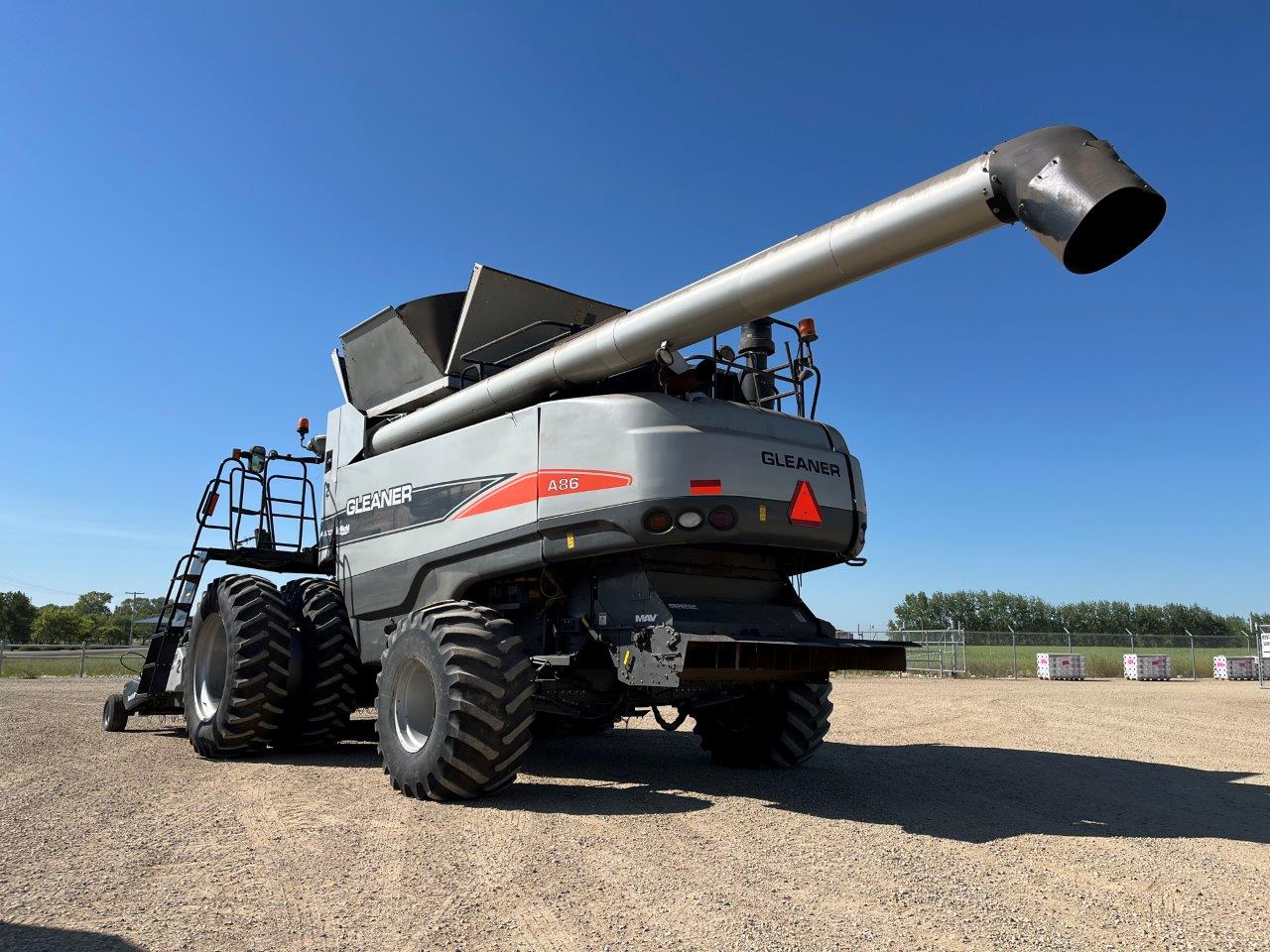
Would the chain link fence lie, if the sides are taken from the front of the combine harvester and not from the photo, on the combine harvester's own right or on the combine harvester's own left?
on the combine harvester's own right

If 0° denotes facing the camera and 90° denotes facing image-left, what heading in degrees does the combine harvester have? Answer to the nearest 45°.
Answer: approximately 135°
